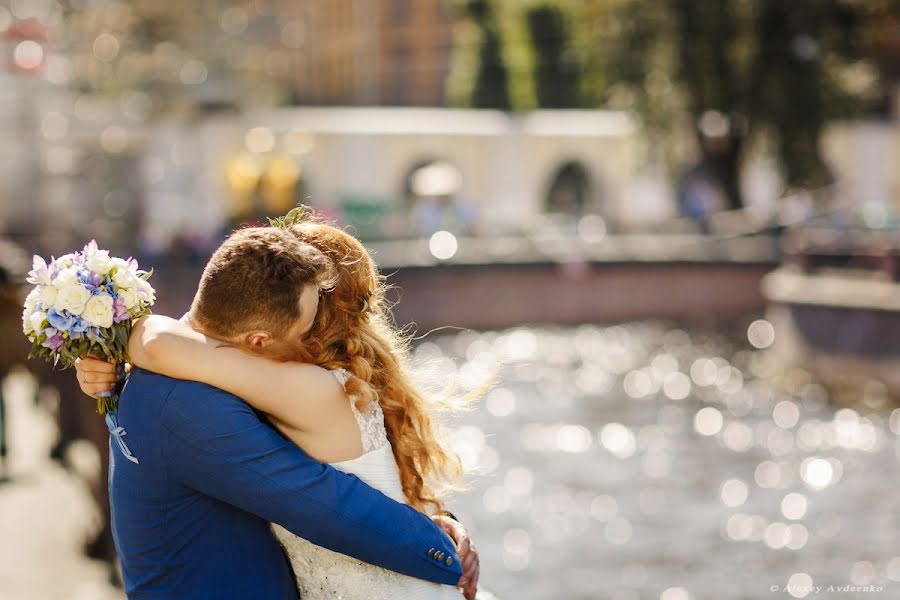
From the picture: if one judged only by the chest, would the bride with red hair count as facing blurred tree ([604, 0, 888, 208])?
no

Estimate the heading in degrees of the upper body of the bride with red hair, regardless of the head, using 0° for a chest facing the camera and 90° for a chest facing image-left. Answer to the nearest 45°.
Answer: approximately 90°
